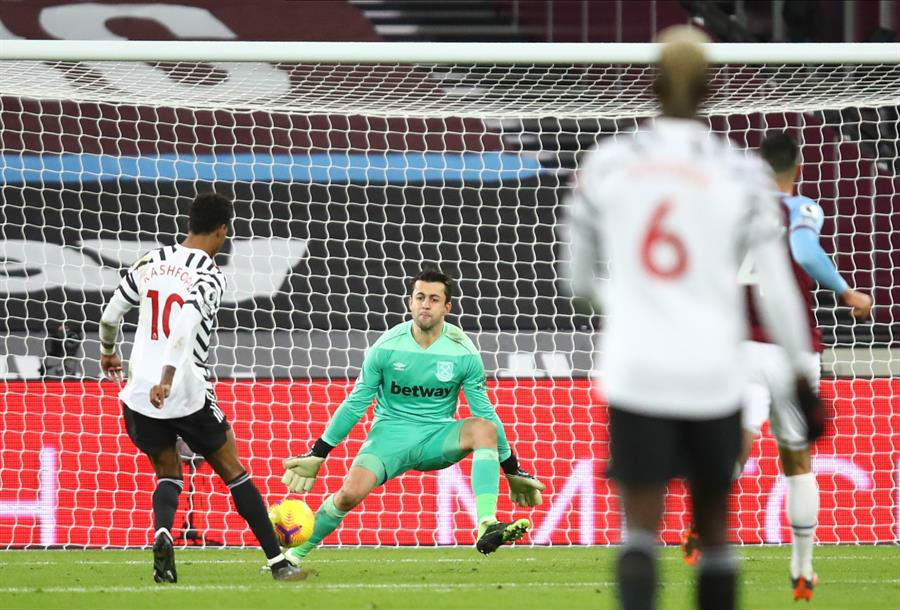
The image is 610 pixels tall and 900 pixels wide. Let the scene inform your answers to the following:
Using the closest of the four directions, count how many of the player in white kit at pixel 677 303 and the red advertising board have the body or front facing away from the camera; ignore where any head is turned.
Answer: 1

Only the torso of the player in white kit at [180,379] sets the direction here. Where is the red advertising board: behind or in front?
in front

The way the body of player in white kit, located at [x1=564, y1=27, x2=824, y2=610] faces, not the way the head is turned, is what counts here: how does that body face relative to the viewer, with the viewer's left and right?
facing away from the viewer

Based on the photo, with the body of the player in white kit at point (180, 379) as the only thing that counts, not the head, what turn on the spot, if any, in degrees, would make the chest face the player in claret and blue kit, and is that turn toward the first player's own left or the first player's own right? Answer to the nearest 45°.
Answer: approximately 90° to the first player's own right

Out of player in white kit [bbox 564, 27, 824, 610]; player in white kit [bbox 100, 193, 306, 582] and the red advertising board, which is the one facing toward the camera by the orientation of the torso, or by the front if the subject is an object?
the red advertising board

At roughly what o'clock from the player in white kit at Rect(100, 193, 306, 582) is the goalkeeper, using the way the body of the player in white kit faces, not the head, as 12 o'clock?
The goalkeeper is roughly at 1 o'clock from the player in white kit.

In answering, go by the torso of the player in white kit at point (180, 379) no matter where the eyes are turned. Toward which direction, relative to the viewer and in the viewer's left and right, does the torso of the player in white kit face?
facing away from the viewer and to the right of the viewer

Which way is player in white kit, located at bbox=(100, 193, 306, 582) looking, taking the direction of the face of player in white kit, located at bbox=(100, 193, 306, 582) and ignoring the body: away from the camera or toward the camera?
away from the camera

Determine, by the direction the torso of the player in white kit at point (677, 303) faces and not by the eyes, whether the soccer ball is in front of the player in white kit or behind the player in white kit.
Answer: in front

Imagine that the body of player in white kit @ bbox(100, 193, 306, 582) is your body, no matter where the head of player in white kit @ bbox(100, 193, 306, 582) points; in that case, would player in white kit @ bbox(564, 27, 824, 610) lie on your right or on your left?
on your right

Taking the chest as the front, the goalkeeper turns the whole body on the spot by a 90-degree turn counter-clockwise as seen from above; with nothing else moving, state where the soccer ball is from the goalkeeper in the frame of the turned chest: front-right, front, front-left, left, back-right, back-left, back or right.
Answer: back

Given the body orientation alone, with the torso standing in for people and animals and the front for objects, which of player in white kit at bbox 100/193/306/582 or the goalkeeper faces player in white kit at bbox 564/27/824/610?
the goalkeeper

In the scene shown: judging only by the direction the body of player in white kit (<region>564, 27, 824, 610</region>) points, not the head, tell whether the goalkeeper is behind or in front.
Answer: in front

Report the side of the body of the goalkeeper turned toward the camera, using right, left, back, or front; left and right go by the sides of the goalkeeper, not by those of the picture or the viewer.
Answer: front

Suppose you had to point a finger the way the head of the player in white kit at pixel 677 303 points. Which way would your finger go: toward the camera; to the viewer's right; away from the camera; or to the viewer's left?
away from the camera

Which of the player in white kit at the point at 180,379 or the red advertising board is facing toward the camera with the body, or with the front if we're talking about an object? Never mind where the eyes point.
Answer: the red advertising board

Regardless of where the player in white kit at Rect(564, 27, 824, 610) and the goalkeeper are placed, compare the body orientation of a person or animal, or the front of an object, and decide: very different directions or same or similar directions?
very different directions
